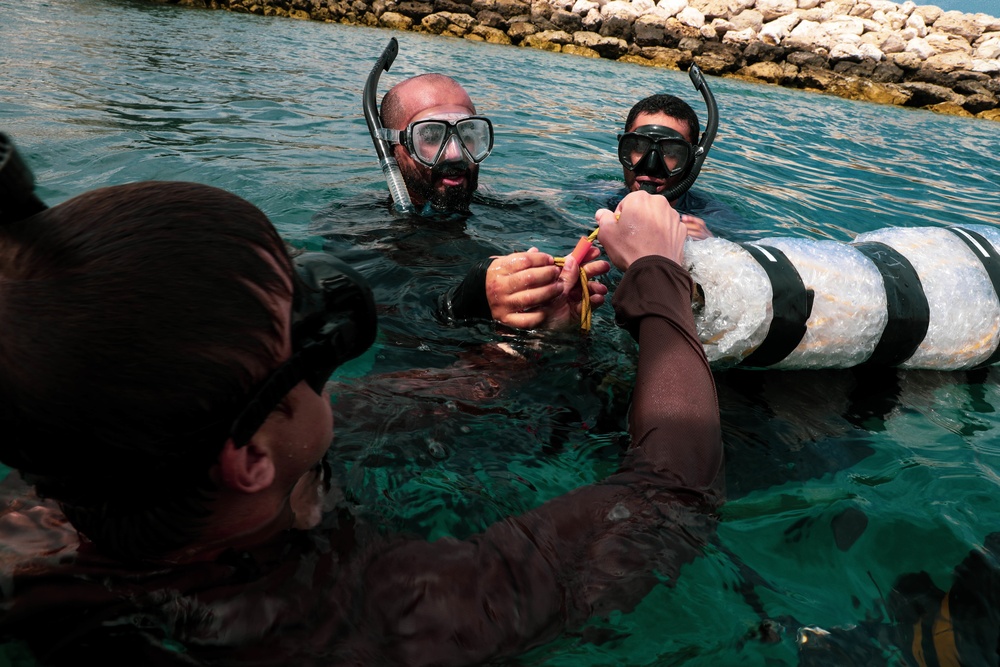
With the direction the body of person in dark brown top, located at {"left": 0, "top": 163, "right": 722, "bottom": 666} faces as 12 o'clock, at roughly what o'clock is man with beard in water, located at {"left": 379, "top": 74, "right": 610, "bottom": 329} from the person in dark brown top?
The man with beard in water is roughly at 11 o'clock from the person in dark brown top.

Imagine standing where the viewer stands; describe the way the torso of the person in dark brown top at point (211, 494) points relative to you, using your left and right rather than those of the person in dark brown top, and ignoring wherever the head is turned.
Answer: facing away from the viewer and to the right of the viewer

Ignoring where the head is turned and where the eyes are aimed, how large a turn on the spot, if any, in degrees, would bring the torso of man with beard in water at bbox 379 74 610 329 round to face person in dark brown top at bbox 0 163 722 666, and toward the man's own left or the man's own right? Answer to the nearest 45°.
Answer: approximately 45° to the man's own right

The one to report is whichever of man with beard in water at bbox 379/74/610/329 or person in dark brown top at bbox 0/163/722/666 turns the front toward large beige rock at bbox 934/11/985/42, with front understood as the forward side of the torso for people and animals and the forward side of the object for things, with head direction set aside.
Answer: the person in dark brown top

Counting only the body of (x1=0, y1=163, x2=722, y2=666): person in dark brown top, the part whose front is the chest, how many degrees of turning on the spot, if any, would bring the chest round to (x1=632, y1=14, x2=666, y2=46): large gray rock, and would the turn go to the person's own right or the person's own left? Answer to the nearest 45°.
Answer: approximately 45° to the person's own left

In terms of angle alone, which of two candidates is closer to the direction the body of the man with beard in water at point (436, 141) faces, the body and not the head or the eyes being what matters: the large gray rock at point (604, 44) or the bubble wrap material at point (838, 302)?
the bubble wrap material

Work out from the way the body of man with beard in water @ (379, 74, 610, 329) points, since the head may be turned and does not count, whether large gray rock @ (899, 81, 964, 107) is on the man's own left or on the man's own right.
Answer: on the man's own left

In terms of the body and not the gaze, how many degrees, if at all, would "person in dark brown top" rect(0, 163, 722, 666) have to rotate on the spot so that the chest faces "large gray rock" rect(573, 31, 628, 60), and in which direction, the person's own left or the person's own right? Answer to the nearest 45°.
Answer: approximately 45° to the person's own left

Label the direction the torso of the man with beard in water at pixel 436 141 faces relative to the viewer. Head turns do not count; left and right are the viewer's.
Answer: facing the viewer and to the right of the viewer

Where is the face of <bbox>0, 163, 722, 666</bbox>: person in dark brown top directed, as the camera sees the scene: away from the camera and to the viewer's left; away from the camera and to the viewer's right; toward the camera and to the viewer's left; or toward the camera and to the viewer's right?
away from the camera and to the viewer's right

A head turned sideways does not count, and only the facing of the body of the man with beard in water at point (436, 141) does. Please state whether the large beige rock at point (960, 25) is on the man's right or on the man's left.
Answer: on the man's left
